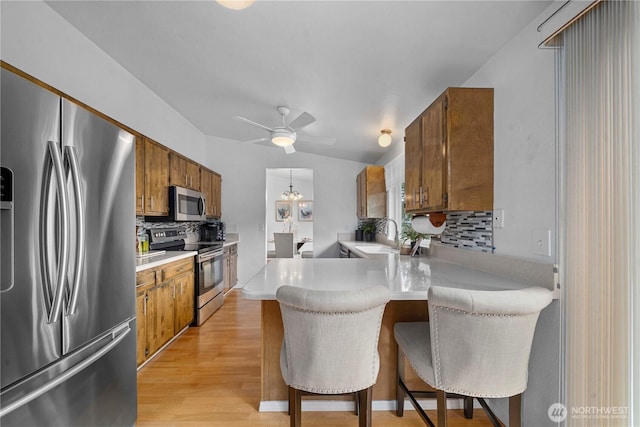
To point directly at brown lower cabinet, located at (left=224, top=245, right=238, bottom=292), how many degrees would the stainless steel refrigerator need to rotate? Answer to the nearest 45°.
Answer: approximately 90° to its left

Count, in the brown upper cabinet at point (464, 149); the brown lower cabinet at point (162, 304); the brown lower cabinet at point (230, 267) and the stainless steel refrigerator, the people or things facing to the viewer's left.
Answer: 1

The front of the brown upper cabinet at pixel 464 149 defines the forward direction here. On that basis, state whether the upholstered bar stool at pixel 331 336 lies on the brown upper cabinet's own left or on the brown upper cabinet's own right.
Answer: on the brown upper cabinet's own left

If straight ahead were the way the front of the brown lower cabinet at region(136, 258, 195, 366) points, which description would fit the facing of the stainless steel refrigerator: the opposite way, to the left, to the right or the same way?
the same way

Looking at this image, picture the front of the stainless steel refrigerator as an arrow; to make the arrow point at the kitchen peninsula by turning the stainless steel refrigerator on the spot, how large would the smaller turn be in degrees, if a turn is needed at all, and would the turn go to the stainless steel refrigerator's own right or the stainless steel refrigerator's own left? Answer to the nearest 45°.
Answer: approximately 45° to the stainless steel refrigerator's own left

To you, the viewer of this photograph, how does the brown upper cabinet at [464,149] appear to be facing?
facing to the left of the viewer

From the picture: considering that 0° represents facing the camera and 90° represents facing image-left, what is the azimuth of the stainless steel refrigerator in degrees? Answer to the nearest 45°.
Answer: approximately 315°

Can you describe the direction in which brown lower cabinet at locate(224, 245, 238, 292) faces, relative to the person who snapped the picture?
facing to the right of the viewer

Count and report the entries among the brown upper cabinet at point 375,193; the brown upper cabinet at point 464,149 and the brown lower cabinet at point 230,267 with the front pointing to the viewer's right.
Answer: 1

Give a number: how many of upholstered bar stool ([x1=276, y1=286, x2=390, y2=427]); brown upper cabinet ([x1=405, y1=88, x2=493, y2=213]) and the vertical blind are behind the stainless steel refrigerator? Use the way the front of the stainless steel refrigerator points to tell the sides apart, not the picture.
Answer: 0

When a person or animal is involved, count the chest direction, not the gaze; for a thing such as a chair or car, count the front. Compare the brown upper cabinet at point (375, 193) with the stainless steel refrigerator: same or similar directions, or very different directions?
very different directions

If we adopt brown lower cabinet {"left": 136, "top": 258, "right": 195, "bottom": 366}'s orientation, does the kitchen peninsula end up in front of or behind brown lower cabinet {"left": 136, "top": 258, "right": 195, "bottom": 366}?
in front
